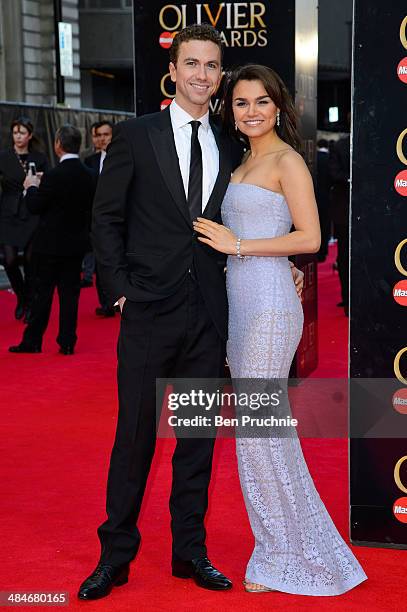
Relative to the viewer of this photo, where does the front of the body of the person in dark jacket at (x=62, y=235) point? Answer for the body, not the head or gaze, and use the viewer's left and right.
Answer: facing away from the viewer and to the left of the viewer

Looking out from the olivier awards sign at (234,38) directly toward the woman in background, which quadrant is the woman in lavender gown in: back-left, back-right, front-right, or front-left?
back-left

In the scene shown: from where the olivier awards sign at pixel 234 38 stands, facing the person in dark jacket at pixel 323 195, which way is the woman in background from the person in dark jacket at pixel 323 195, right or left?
left

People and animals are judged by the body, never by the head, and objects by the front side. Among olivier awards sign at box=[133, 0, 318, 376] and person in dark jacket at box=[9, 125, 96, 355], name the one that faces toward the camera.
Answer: the olivier awards sign

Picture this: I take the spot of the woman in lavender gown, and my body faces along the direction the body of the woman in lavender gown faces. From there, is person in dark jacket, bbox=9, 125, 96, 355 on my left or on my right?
on my right

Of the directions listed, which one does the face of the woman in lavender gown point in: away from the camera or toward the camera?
toward the camera

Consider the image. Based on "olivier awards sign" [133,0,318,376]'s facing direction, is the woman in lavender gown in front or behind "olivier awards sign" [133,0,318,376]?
in front

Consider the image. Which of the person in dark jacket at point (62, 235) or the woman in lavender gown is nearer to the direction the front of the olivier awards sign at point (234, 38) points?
the woman in lavender gown

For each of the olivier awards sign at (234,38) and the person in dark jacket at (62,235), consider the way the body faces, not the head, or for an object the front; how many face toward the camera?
1

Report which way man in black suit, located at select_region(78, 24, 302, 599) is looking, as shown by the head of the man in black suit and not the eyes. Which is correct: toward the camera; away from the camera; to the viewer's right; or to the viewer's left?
toward the camera

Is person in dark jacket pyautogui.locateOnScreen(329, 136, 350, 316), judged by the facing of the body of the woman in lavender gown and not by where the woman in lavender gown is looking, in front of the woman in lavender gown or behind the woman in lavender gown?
behind

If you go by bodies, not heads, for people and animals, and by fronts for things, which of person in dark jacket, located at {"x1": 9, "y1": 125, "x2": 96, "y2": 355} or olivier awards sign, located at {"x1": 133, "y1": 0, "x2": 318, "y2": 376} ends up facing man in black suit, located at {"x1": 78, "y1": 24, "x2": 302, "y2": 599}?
the olivier awards sign

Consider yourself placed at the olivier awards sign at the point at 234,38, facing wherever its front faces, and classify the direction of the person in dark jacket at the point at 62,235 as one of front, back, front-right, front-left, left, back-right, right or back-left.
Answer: back-right

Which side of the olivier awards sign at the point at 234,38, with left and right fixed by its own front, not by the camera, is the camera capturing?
front
